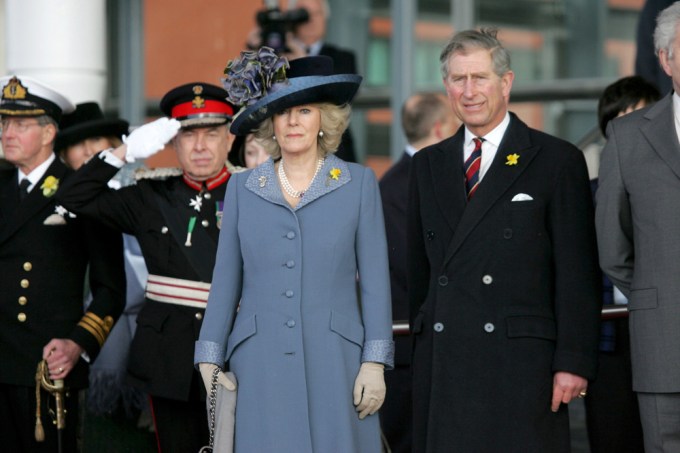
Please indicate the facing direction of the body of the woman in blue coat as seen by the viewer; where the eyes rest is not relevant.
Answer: toward the camera

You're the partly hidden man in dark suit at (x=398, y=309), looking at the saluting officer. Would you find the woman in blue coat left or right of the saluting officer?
left

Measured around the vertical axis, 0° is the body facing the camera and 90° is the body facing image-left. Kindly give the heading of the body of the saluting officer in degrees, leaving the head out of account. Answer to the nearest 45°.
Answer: approximately 0°

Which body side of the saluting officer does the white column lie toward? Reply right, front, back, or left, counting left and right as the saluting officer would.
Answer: back

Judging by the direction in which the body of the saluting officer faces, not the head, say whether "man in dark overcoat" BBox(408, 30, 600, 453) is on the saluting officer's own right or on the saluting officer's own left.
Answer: on the saluting officer's own left

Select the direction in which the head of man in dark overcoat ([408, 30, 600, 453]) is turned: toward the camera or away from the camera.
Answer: toward the camera

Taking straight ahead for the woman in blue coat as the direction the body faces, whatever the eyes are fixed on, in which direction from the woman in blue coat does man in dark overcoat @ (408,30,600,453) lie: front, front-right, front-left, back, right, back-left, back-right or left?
left

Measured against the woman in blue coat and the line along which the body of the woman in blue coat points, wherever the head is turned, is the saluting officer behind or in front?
behind

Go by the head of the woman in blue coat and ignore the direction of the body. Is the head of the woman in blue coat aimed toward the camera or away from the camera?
toward the camera
